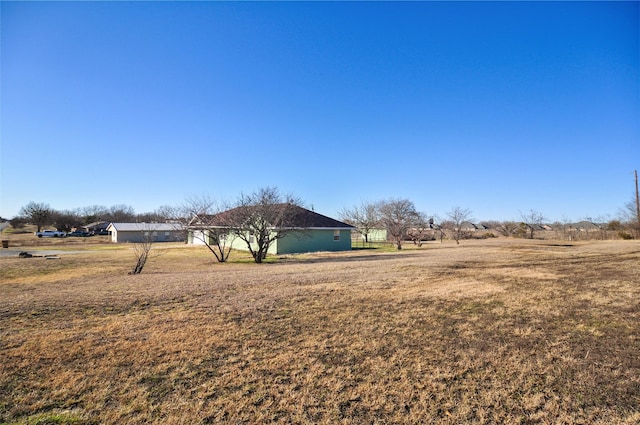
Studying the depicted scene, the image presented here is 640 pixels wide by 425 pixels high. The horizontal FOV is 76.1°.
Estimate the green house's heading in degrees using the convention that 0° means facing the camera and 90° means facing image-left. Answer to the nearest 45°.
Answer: approximately 45°

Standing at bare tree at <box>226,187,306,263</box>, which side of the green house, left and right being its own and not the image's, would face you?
front
